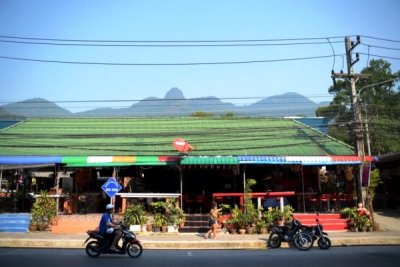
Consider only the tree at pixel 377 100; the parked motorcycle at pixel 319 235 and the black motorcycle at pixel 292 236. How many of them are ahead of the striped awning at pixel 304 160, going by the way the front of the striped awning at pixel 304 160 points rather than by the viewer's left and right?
2

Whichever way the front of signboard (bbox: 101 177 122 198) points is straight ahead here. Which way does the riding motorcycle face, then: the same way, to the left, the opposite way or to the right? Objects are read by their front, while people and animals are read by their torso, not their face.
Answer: to the left

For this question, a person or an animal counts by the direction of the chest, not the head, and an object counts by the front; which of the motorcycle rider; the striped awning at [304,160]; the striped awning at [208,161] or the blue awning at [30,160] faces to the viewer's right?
the motorcycle rider

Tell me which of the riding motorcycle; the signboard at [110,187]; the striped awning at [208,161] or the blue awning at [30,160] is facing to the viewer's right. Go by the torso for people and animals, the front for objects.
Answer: the riding motorcycle

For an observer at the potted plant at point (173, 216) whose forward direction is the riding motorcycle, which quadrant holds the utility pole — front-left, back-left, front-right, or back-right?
back-left

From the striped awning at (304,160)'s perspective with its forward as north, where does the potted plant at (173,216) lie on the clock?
The potted plant is roughly at 2 o'clock from the striped awning.

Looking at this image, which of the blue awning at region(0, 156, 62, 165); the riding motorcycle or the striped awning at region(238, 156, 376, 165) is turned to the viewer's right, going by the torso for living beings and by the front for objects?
the riding motorcycle

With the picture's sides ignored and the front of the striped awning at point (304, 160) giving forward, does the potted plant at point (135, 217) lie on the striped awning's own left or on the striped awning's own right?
on the striped awning's own right

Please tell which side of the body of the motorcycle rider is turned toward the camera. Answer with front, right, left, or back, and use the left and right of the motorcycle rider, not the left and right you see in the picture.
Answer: right

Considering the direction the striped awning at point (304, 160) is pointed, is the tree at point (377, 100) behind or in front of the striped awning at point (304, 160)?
behind

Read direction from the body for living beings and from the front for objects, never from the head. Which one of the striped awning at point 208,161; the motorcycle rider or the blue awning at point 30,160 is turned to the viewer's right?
the motorcycle rider
